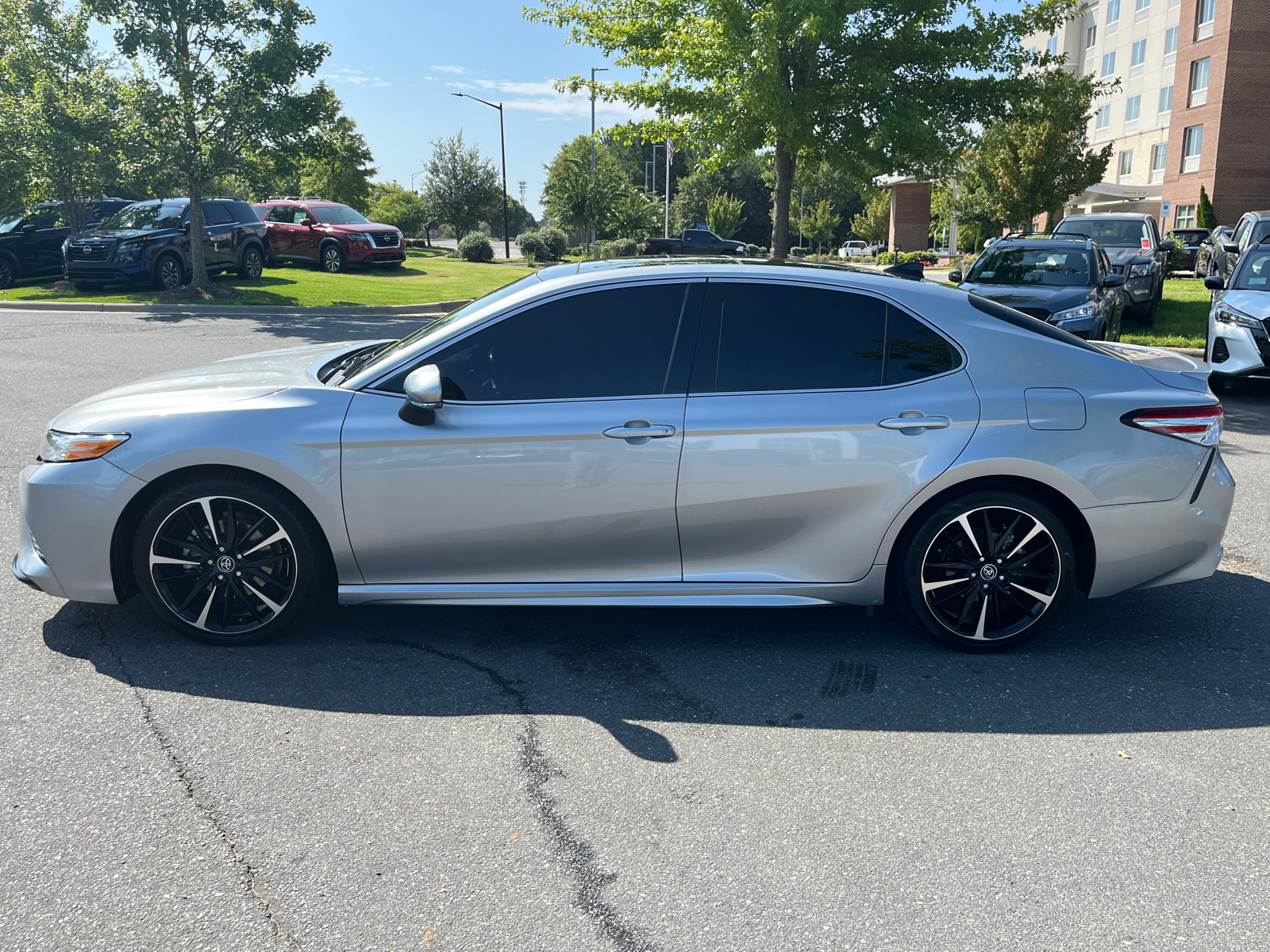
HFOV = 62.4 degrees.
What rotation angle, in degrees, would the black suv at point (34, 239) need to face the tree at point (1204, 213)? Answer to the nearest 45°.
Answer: approximately 135° to its left

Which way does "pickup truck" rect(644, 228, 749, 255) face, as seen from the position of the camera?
facing to the right of the viewer

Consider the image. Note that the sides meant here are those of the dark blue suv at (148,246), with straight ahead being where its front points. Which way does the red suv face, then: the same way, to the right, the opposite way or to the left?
to the left

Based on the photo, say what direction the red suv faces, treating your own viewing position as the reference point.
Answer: facing the viewer and to the right of the viewer

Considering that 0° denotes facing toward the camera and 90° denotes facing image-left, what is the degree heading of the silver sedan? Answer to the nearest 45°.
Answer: approximately 90°

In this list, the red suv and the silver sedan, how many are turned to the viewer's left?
1

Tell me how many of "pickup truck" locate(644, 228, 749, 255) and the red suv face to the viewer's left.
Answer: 0

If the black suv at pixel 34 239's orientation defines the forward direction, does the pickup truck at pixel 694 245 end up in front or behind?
behind

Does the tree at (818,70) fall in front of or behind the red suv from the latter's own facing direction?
in front

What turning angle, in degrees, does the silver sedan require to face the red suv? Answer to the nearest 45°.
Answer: approximately 90° to its right

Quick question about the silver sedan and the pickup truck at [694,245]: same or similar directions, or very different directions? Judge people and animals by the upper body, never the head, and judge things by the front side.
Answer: very different directions

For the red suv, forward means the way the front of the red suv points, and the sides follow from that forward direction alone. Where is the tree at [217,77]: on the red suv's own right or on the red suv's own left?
on the red suv's own right

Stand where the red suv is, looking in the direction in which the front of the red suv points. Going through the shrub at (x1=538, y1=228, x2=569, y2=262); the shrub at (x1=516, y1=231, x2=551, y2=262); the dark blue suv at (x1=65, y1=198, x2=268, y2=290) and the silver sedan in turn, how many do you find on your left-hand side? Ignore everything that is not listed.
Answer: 2

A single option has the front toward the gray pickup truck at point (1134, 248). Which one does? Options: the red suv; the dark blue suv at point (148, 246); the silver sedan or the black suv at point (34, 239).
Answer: the red suv

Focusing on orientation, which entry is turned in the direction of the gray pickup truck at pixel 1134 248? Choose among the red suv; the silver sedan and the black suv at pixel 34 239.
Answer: the red suv

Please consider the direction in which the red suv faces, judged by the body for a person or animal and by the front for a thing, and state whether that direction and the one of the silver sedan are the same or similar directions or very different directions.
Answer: very different directions

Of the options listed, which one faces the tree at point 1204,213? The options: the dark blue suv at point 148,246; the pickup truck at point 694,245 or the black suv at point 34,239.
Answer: the pickup truck

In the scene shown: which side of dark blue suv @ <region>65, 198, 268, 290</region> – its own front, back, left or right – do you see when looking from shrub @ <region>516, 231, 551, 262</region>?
back

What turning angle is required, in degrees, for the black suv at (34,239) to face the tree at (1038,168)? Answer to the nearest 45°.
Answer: approximately 135° to its left
